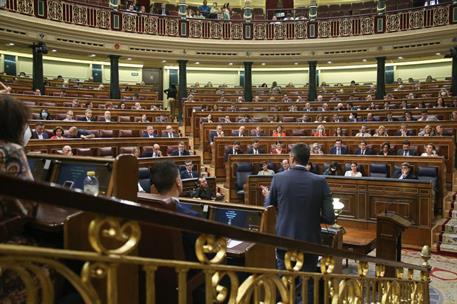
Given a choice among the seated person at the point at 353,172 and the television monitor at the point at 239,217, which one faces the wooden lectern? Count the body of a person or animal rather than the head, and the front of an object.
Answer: the seated person

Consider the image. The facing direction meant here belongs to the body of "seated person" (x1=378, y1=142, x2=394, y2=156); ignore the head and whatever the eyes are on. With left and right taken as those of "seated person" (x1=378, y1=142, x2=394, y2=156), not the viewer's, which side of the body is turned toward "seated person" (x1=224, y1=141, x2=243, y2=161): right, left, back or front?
right

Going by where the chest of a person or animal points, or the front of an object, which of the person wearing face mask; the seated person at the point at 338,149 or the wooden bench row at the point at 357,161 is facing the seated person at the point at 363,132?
the person wearing face mask

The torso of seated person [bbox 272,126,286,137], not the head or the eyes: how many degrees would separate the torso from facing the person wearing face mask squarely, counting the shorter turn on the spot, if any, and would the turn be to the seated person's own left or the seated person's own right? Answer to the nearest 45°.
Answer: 0° — they already face them

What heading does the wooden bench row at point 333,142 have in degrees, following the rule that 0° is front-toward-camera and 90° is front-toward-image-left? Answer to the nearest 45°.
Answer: approximately 0°

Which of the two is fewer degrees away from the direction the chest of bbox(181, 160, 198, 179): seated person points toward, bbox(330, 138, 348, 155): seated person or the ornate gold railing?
the ornate gold railing

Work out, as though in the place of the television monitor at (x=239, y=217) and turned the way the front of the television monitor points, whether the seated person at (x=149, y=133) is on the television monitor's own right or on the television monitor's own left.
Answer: on the television monitor's own right

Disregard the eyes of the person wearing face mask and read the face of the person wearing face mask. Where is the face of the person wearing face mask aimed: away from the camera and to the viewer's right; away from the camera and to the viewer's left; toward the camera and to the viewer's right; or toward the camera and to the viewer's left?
away from the camera and to the viewer's right

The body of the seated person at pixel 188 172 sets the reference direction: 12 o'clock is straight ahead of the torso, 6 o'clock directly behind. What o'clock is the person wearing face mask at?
The person wearing face mask is roughly at 12 o'clock from the seated person.
